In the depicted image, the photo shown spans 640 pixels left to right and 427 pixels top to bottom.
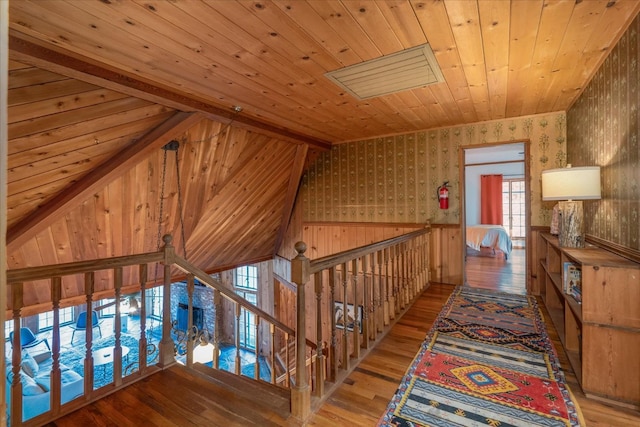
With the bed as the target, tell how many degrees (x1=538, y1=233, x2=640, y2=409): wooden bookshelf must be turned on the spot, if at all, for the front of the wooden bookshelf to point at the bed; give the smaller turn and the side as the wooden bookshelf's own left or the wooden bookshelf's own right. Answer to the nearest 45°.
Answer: approximately 90° to the wooden bookshelf's own right

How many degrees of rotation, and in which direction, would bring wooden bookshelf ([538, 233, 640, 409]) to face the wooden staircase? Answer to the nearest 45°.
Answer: approximately 45° to its left

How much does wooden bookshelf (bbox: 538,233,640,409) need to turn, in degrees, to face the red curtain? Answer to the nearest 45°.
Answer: approximately 90° to its right

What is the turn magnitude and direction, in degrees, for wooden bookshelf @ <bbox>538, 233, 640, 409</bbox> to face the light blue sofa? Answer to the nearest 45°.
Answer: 0° — it already faces it

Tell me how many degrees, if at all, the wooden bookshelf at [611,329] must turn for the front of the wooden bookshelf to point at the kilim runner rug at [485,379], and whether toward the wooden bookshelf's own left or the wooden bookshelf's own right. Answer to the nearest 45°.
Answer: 0° — it already faces it

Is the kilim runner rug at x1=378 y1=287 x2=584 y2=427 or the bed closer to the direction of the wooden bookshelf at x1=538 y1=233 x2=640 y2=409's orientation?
the kilim runner rug

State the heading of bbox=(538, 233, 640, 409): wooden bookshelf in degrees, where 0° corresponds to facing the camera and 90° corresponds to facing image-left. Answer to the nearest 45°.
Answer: approximately 90°

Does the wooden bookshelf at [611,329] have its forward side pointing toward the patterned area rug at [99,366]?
yes
